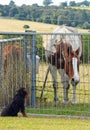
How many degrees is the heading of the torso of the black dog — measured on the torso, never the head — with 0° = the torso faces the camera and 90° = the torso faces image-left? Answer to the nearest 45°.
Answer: approximately 270°

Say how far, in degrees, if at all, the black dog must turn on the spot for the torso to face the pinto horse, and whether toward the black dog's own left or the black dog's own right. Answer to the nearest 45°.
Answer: approximately 45° to the black dog's own left
